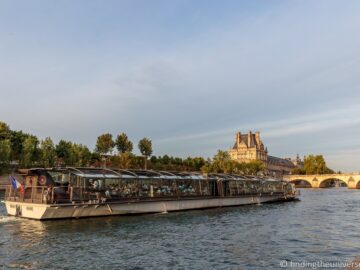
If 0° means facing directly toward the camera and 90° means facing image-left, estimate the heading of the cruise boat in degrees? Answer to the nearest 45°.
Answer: approximately 225°
